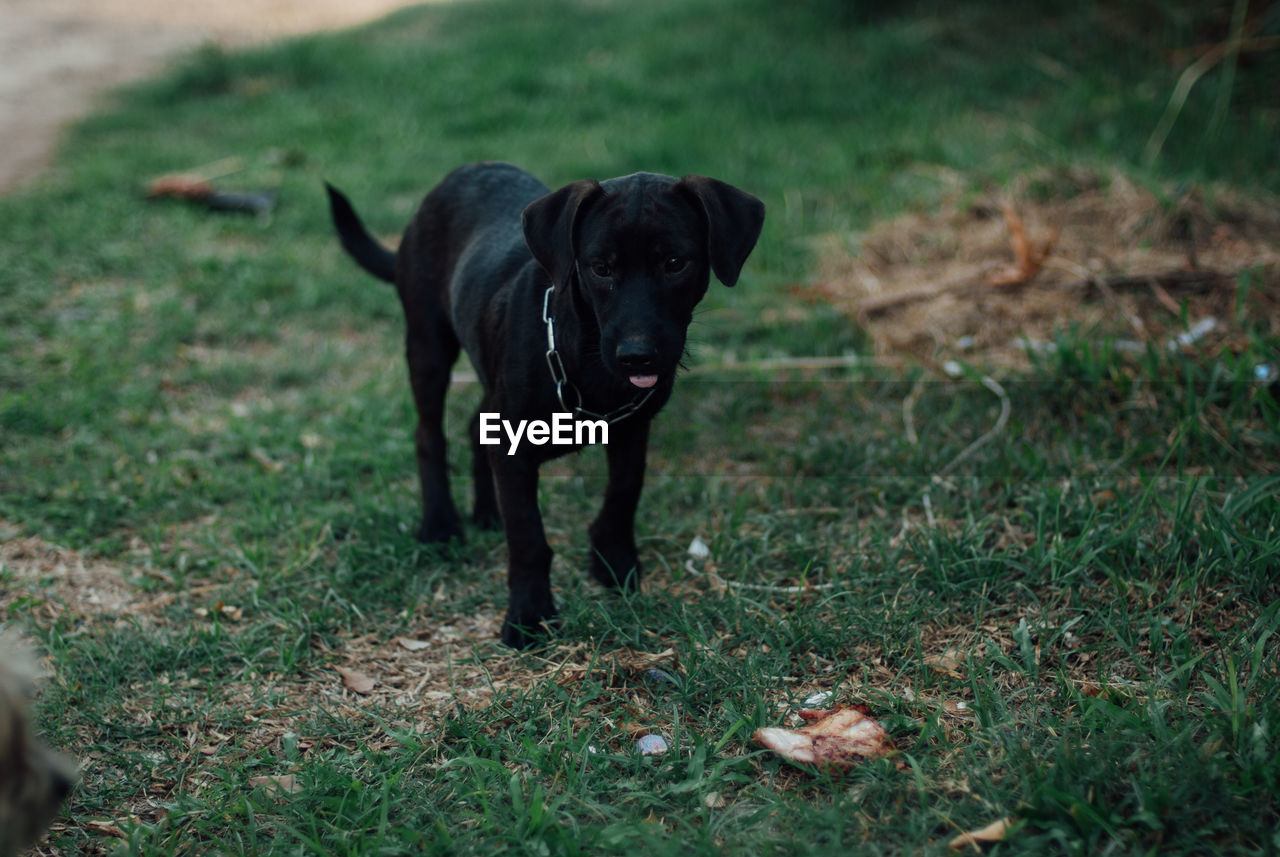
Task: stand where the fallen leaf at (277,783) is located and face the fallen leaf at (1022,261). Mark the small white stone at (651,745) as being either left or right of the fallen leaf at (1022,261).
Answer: right

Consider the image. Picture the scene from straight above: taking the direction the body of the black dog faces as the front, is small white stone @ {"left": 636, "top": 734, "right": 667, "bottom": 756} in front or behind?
in front

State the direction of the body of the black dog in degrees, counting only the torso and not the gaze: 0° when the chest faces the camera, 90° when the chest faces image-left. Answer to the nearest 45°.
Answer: approximately 315°

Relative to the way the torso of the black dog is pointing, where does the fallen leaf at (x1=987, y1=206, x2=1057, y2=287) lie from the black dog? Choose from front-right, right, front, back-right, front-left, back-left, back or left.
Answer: left

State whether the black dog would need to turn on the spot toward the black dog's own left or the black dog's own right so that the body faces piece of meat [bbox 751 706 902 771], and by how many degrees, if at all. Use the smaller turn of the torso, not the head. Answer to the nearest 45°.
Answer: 0° — it already faces it

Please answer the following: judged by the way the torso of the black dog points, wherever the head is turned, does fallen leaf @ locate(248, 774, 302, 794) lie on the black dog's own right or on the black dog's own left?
on the black dog's own right

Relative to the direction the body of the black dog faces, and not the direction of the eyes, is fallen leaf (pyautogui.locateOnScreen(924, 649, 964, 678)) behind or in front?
in front
